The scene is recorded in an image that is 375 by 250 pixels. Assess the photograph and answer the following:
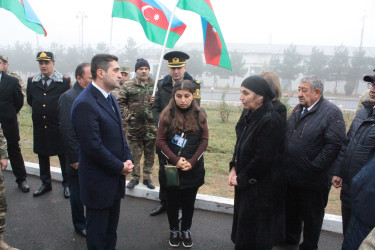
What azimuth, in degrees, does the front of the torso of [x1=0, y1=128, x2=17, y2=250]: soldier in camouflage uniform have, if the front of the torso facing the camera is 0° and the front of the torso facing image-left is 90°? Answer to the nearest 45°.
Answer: approximately 270°

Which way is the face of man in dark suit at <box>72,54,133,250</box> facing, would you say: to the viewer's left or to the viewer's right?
to the viewer's right

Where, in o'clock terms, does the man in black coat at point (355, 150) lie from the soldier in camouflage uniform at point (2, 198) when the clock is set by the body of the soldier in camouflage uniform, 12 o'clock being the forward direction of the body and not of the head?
The man in black coat is roughly at 1 o'clock from the soldier in camouflage uniform.

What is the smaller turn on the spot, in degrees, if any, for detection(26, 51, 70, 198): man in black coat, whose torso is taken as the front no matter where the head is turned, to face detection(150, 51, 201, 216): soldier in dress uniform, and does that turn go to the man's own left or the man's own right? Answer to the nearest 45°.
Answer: approximately 45° to the man's own left

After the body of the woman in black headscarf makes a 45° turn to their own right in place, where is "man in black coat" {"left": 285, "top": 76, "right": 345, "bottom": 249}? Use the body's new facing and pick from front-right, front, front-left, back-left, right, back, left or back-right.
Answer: right

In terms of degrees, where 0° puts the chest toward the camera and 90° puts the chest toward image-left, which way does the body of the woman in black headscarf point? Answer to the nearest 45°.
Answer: approximately 90°

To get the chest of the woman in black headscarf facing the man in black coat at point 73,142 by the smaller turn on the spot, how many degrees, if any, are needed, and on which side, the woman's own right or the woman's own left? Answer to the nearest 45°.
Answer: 0° — they already face them

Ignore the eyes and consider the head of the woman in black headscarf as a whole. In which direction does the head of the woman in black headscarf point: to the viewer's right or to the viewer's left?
to the viewer's left

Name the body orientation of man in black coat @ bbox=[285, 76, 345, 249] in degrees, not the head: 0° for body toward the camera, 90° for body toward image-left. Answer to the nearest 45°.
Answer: approximately 45°

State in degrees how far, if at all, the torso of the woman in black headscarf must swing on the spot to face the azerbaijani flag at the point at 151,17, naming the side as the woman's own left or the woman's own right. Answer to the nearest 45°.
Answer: approximately 45° to the woman's own right

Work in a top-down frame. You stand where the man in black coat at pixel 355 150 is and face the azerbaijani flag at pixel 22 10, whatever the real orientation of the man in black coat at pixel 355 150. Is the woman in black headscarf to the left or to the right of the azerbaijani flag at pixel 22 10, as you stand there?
left
